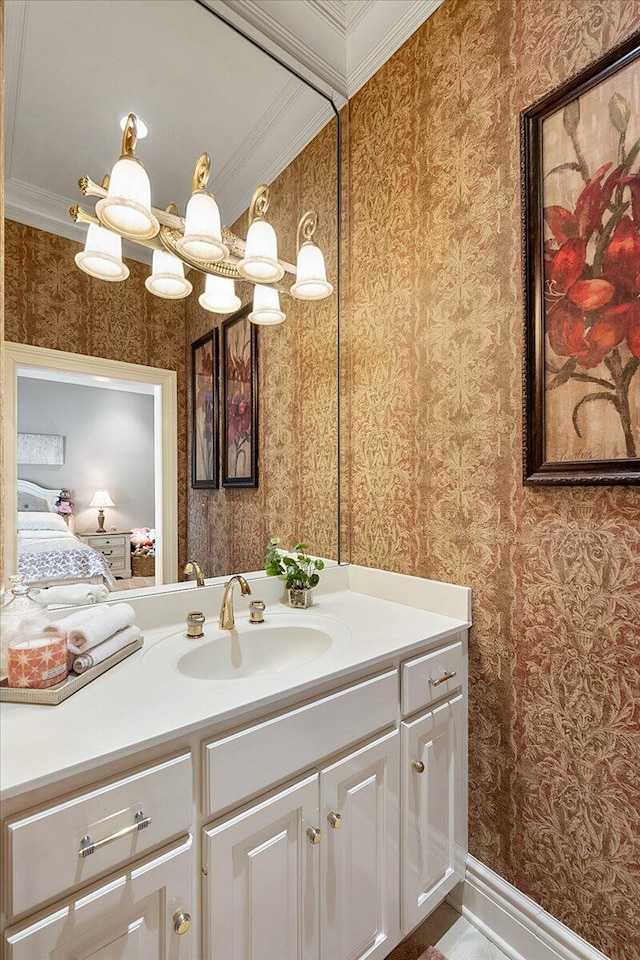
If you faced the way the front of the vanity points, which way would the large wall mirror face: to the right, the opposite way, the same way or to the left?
the same way

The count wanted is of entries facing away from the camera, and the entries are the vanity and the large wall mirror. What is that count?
0

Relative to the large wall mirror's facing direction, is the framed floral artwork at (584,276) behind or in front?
in front
